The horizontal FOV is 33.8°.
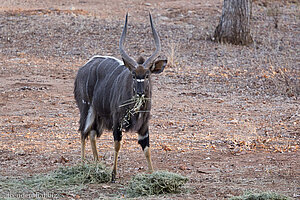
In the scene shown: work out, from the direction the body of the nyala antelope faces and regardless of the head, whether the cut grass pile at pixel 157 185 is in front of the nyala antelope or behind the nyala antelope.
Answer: in front

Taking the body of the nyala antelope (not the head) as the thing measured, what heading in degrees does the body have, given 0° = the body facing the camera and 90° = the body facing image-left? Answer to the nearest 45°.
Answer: approximately 315°

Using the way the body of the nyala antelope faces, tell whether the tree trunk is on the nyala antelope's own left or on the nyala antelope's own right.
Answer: on the nyala antelope's own left

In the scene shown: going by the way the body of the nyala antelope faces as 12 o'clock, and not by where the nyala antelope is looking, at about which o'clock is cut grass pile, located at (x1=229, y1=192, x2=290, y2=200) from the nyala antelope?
The cut grass pile is roughly at 12 o'clock from the nyala antelope.
